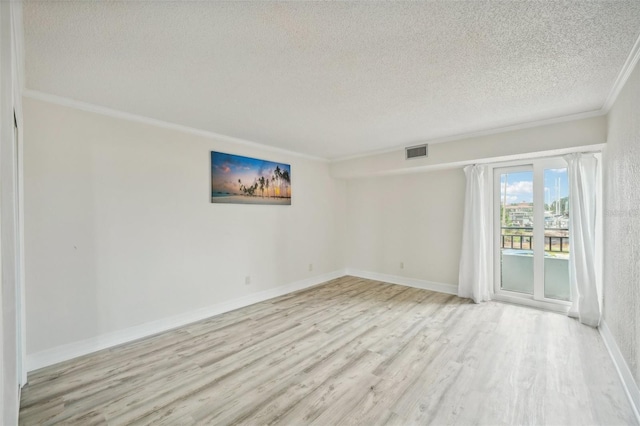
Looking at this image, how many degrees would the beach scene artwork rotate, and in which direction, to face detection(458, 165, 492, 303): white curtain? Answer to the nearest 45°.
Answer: approximately 45° to its left

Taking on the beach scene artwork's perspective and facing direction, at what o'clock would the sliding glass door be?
The sliding glass door is roughly at 11 o'clock from the beach scene artwork.

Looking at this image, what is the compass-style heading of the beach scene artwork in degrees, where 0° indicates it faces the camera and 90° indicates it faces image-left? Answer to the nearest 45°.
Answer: approximately 315°

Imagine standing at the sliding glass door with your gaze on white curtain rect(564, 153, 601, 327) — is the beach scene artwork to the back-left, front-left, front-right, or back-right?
back-right
